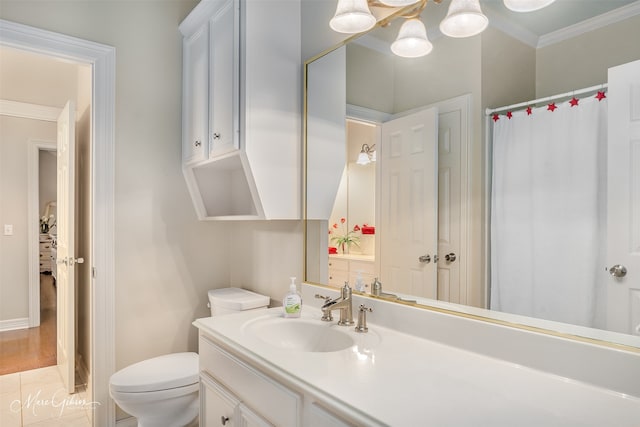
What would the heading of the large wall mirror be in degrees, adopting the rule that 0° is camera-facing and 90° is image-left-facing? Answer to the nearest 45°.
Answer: approximately 45°

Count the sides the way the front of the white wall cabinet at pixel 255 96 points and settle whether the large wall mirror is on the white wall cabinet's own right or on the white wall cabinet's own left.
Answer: on the white wall cabinet's own left

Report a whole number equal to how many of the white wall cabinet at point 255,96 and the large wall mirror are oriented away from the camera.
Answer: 0

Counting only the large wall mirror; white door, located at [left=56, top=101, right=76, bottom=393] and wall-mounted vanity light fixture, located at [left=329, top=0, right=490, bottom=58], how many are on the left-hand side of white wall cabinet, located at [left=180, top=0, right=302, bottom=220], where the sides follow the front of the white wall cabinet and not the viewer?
2

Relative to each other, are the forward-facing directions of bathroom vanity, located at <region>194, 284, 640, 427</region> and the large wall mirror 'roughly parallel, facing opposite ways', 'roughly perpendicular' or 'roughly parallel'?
roughly parallel

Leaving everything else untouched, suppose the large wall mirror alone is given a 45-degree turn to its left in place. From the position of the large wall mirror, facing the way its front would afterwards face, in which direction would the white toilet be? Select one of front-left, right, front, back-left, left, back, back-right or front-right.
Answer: right

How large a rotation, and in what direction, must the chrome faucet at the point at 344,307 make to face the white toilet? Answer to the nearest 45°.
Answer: approximately 45° to its right

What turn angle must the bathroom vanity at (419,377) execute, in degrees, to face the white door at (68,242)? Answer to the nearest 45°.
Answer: approximately 90° to its right

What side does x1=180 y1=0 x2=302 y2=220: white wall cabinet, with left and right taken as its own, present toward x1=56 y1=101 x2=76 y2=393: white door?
right

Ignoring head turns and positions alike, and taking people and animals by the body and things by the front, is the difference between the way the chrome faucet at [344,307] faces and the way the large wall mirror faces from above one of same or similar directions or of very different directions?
same or similar directions

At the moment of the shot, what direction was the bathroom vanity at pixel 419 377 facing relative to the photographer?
facing the viewer and to the left of the viewer
